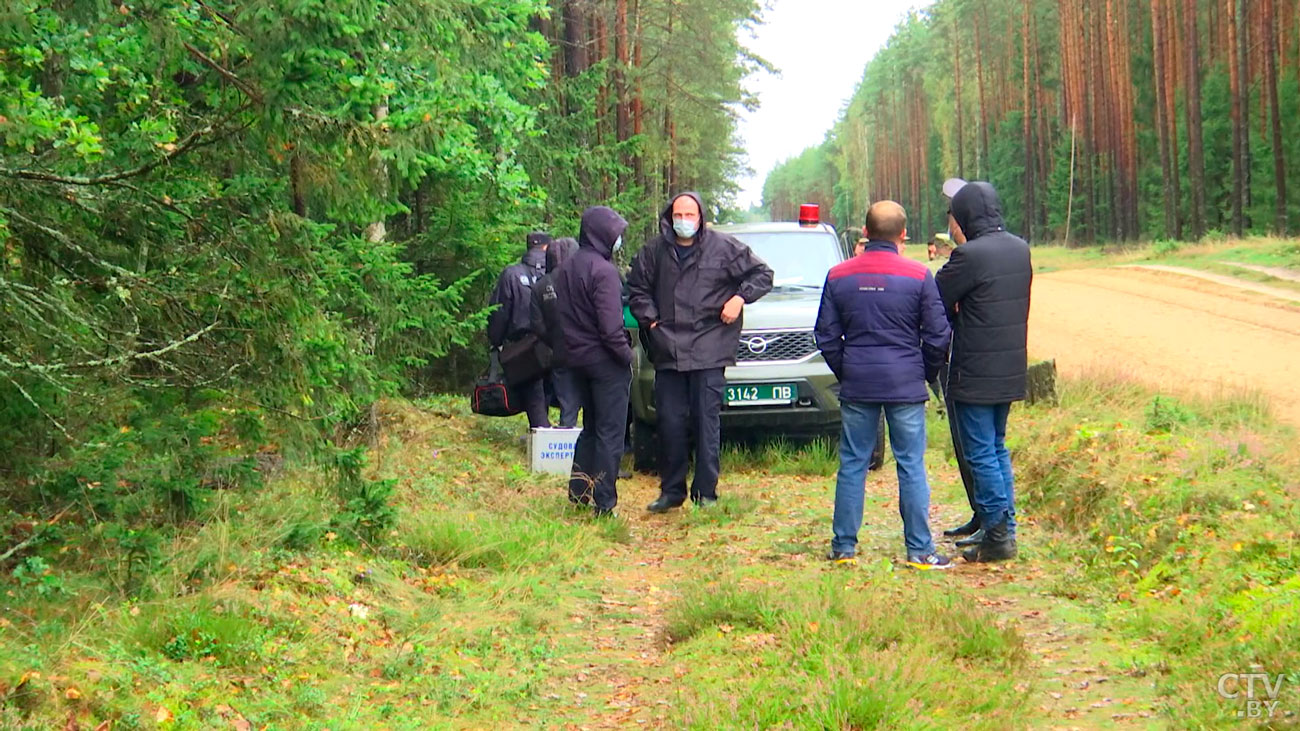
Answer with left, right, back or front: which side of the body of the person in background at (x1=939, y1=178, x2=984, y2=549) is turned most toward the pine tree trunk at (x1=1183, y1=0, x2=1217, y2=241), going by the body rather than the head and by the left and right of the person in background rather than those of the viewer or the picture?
right

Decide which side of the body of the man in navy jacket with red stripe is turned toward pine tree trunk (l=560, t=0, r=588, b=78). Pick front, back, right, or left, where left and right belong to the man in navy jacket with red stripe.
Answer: front

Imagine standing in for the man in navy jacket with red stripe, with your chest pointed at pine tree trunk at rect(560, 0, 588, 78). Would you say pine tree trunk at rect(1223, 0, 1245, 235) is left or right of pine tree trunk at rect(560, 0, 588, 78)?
right

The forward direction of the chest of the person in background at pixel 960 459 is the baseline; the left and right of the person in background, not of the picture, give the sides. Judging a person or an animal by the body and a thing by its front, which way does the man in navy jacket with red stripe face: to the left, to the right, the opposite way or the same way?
to the right

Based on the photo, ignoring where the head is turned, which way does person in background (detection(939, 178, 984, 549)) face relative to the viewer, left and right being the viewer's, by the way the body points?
facing to the left of the viewer

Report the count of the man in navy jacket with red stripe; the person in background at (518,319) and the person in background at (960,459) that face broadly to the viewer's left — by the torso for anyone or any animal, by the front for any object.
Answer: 1

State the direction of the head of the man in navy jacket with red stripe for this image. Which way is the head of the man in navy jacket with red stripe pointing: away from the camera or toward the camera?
away from the camera

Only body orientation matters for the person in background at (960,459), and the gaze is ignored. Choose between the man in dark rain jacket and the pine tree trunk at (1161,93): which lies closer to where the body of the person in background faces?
the man in dark rain jacket

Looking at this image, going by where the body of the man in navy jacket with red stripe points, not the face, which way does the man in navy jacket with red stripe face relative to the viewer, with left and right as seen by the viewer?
facing away from the viewer
